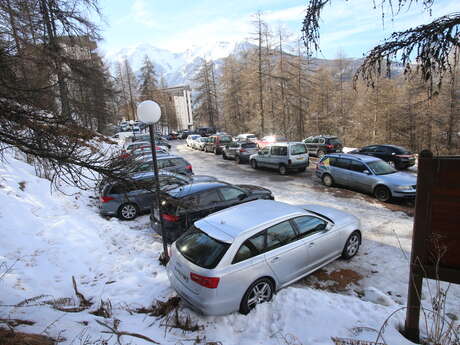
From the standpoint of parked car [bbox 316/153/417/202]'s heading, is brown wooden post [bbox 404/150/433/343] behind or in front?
in front

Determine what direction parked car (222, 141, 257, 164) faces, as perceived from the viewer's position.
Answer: facing away from the viewer and to the left of the viewer

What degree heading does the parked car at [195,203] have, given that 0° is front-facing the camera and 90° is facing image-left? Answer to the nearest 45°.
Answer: approximately 225°

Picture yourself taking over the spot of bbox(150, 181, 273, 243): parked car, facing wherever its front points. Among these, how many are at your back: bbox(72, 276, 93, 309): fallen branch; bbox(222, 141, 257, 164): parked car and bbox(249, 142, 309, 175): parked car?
1

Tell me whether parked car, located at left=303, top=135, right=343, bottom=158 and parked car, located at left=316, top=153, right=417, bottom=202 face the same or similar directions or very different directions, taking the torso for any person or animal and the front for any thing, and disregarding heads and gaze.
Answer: very different directions

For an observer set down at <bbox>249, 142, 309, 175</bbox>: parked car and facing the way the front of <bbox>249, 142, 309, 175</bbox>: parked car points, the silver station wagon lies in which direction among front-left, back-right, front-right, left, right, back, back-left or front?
back-left

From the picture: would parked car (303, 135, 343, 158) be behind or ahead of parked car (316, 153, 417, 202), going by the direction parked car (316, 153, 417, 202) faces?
behind

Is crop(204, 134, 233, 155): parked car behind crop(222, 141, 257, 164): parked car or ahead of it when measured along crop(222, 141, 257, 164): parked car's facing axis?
ahead

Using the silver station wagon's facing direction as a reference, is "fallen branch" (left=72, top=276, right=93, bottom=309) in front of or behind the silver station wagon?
behind

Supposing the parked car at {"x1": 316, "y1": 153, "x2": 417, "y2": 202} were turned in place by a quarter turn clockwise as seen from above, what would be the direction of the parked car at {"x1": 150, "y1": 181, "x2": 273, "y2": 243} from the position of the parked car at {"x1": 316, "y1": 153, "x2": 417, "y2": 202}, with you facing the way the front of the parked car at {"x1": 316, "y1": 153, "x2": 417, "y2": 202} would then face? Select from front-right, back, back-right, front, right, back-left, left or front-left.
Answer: front

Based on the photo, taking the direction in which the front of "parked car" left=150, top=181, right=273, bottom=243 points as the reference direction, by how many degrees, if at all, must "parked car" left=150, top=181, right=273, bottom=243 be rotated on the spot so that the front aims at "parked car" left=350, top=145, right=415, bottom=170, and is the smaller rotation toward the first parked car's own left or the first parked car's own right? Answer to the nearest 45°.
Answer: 0° — it already faces it

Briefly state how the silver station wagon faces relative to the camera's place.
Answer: facing away from the viewer and to the right of the viewer

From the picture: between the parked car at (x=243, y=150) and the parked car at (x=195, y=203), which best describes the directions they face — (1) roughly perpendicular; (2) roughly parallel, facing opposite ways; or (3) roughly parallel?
roughly perpendicular

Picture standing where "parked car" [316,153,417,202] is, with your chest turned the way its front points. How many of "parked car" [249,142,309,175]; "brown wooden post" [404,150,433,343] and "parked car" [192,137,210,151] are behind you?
2
